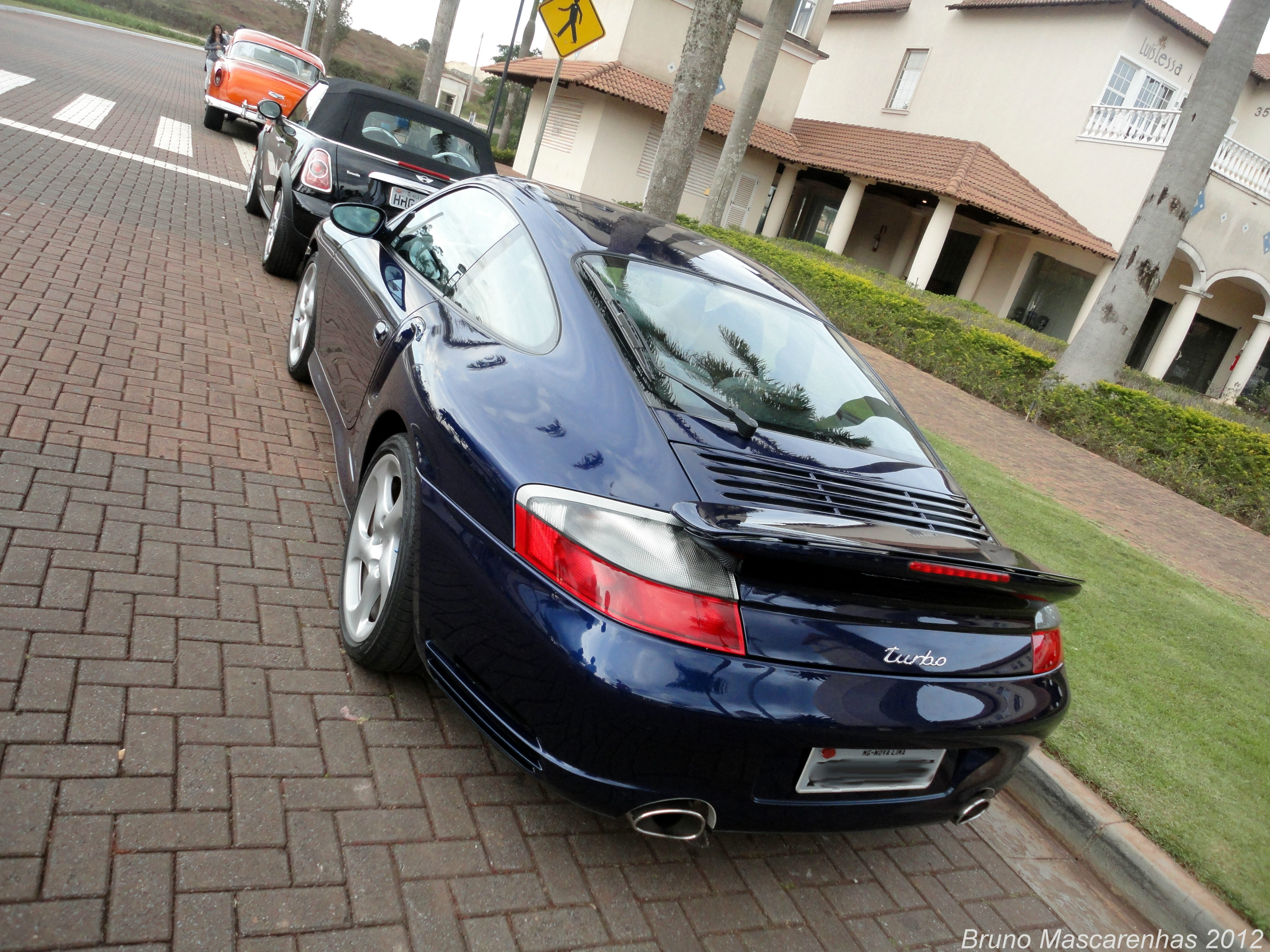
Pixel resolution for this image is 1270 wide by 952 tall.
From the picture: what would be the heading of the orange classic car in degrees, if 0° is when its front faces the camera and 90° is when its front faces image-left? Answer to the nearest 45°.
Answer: approximately 180°

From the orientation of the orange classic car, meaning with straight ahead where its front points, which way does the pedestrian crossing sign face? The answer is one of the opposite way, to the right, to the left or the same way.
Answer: the opposite way

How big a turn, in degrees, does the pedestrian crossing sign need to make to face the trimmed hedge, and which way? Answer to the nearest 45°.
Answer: approximately 90° to its left

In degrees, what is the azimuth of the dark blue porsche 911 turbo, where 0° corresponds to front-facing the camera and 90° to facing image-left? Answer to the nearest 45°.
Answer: approximately 135°

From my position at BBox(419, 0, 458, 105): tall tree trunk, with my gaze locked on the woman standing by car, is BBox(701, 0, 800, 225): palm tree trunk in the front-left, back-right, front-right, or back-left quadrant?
back-left

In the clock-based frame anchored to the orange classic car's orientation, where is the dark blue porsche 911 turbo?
The dark blue porsche 911 turbo is roughly at 6 o'clock from the orange classic car.

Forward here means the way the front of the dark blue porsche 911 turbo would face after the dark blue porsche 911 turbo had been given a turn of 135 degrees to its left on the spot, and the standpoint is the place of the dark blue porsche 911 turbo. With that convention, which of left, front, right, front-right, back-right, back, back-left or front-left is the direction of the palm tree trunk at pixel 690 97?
back

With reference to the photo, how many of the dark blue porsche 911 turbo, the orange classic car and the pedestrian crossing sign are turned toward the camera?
1

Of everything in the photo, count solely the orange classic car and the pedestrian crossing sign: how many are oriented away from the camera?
1

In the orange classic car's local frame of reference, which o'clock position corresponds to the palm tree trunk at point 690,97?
The palm tree trunk is roughly at 5 o'clock from the orange classic car.

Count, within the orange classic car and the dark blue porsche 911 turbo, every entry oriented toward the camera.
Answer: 0

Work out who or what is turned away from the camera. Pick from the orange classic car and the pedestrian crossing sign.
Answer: the orange classic car

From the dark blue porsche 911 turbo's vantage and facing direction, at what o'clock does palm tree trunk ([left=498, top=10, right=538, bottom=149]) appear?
The palm tree trunk is roughly at 1 o'clock from the dark blue porsche 911 turbo.

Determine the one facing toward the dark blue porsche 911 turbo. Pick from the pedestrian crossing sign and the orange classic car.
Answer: the pedestrian crossing sign

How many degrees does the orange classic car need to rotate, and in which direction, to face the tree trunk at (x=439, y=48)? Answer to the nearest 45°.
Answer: approximately 45° to its right

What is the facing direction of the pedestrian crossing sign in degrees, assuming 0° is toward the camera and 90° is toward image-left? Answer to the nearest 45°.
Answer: approximately 0°

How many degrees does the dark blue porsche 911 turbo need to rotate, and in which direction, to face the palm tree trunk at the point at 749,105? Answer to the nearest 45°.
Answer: approximately 45° to its right
